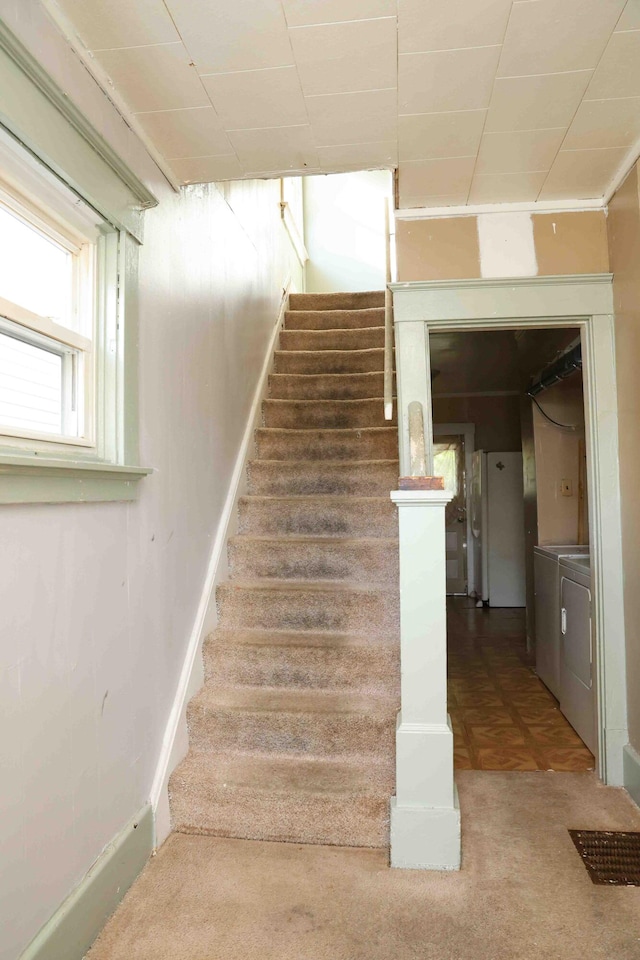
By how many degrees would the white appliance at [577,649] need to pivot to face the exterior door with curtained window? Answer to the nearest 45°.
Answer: approximately 90° to its right

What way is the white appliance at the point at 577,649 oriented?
to the viewer's left

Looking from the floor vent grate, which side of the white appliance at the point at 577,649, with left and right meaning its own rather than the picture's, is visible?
left

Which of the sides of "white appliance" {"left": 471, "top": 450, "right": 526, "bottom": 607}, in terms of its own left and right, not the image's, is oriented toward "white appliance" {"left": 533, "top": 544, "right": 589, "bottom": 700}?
left

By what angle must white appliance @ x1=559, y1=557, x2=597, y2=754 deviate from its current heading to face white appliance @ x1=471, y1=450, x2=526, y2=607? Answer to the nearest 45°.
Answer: approximately 90° to its right

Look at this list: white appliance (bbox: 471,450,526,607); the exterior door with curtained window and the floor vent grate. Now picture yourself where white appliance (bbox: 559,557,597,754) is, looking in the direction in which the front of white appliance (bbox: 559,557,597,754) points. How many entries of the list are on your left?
1

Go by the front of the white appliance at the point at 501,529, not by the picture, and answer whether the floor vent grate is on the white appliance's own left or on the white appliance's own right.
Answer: on the white appliance's own left
